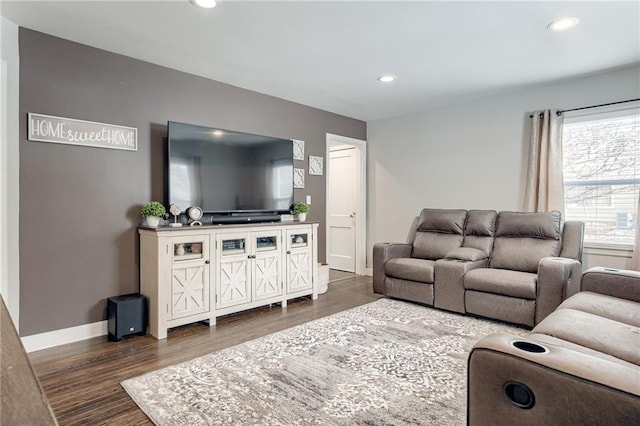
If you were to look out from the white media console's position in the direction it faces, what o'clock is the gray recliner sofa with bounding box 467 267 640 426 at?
The gray recliner sofa is roughly at 1 o'clock from the white media console.

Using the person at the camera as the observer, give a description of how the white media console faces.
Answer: facing the viewer and to the right of the viewer

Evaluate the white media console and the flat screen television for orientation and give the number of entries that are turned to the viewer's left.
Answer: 0

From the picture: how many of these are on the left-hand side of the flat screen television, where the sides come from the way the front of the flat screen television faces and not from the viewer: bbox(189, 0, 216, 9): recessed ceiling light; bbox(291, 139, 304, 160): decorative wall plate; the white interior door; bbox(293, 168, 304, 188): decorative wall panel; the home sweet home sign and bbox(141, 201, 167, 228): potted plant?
3

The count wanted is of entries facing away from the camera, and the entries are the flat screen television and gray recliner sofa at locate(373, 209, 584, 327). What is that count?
0

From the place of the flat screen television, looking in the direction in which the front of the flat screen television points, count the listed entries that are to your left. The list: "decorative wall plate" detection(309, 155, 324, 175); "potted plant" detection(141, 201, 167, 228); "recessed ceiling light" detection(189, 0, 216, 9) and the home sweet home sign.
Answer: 1

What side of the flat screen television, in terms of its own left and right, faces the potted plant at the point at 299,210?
left

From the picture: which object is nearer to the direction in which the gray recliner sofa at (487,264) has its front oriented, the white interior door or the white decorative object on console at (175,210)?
the white decorative object on console

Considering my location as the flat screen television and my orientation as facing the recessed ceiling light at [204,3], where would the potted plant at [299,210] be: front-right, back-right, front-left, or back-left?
back-left

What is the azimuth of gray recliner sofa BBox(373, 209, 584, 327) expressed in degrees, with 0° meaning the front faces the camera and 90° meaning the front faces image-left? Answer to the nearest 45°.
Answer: approximately 45°

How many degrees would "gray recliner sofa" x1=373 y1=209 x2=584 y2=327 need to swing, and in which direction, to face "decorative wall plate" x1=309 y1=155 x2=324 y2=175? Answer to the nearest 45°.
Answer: approximately 45° to its right

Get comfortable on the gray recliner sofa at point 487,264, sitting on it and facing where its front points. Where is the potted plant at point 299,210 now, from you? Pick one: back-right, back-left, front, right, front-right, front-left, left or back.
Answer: front-right

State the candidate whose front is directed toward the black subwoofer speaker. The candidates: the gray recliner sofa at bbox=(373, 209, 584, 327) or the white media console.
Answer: the gray recliner sofa
